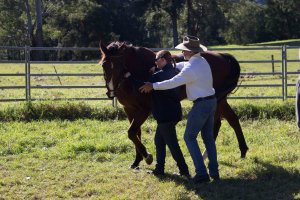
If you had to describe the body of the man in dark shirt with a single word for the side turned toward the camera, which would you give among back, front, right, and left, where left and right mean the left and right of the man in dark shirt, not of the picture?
left

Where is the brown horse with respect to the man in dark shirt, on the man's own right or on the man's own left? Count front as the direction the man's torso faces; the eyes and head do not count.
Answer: on the man's own right

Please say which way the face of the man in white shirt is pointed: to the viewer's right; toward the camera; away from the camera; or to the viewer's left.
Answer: to the viewer's left
